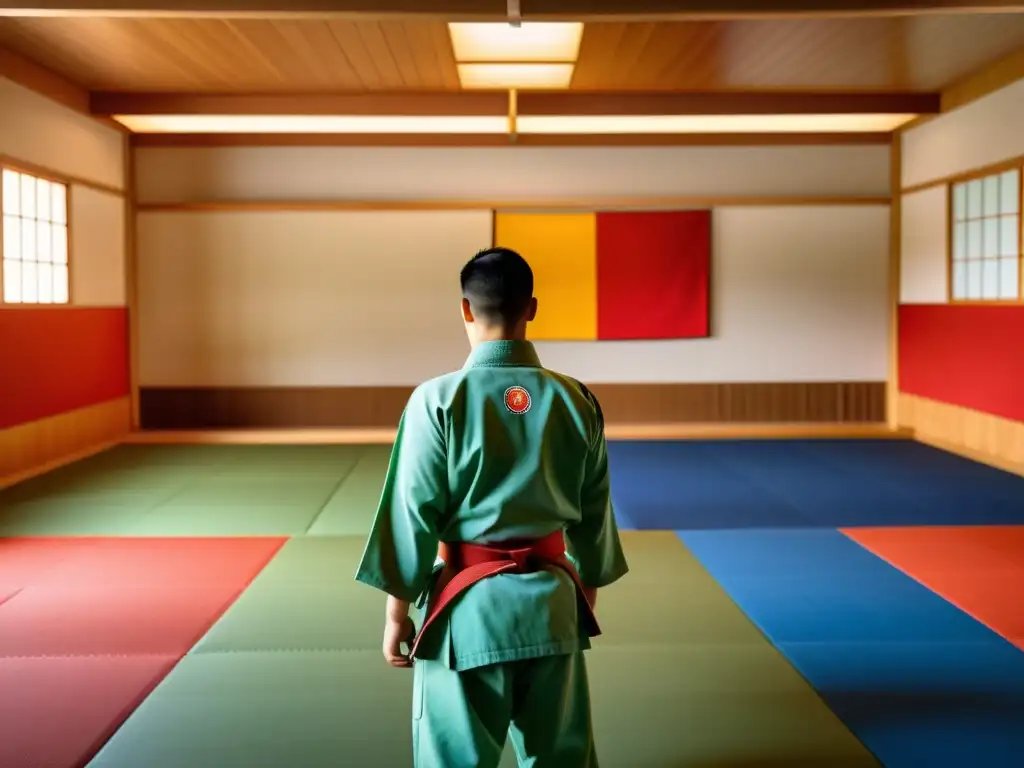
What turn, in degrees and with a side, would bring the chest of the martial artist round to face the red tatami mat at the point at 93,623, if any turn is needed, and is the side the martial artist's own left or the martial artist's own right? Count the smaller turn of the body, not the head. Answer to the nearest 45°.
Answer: approximately 45° to the martial artist's own left

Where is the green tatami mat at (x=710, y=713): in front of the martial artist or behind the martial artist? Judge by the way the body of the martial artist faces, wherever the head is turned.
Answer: in front

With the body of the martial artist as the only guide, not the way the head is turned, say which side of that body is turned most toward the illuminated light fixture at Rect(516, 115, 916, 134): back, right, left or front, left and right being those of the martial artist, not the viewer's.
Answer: front

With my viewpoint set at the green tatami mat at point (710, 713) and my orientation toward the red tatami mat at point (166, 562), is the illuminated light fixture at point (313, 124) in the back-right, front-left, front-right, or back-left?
front-right

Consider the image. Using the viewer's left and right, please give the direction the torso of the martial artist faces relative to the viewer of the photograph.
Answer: facing away from the viewer

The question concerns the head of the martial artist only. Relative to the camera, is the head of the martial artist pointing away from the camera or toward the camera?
away from the camera

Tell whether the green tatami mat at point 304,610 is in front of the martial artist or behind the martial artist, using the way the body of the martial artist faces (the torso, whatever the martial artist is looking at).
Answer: in front

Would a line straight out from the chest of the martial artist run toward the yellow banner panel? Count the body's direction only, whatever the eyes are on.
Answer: yes
